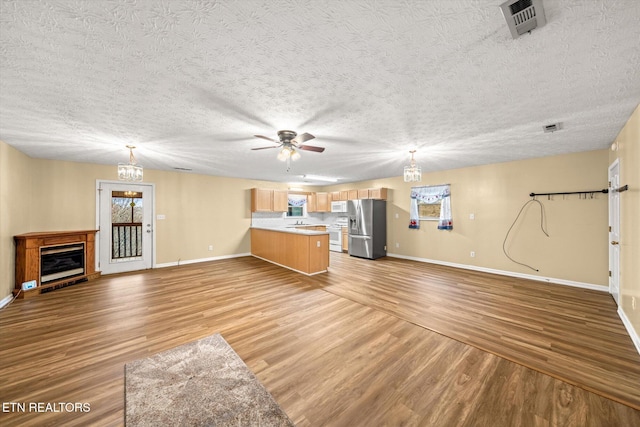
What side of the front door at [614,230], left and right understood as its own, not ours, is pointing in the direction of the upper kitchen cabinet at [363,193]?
front

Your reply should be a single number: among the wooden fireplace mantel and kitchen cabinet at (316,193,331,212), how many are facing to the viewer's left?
0

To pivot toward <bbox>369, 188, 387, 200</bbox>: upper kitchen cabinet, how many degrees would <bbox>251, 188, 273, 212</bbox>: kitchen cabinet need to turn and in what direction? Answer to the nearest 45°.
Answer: approximately 45° to its left

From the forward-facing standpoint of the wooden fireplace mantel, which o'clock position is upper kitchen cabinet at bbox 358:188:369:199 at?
The upper kitchen cabinet is roughly at 11 o'clock from the wooden fireplace mantel.

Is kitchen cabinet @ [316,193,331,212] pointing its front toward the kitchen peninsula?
yes

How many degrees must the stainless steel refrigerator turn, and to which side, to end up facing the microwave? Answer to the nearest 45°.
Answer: approximately 90° to its right

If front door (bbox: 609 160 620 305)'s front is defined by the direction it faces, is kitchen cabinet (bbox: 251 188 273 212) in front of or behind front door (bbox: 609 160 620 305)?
in front

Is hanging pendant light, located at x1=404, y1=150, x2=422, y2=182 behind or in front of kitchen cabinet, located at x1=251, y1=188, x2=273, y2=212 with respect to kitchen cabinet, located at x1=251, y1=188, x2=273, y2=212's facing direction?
in front

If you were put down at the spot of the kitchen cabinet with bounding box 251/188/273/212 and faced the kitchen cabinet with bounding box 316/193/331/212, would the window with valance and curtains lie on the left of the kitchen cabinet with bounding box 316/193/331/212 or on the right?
right

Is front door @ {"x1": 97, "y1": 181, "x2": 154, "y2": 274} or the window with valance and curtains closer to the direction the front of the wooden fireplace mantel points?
the window with valance and curtains

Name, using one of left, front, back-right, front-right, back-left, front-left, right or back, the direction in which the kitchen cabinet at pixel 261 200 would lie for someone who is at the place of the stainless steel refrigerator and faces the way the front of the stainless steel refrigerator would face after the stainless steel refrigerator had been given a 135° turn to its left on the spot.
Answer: back

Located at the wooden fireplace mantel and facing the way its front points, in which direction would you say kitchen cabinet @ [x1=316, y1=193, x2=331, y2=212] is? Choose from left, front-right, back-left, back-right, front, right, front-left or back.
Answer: front-left

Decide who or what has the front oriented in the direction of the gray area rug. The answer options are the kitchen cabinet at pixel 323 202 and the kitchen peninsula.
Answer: the kitchen cabinet

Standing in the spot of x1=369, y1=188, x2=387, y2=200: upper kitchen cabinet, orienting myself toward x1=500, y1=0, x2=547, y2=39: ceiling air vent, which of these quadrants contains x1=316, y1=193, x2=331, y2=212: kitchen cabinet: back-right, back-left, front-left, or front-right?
back-right

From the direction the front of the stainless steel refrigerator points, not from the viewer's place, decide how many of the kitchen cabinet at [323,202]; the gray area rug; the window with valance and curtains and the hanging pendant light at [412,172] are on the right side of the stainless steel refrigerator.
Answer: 1
